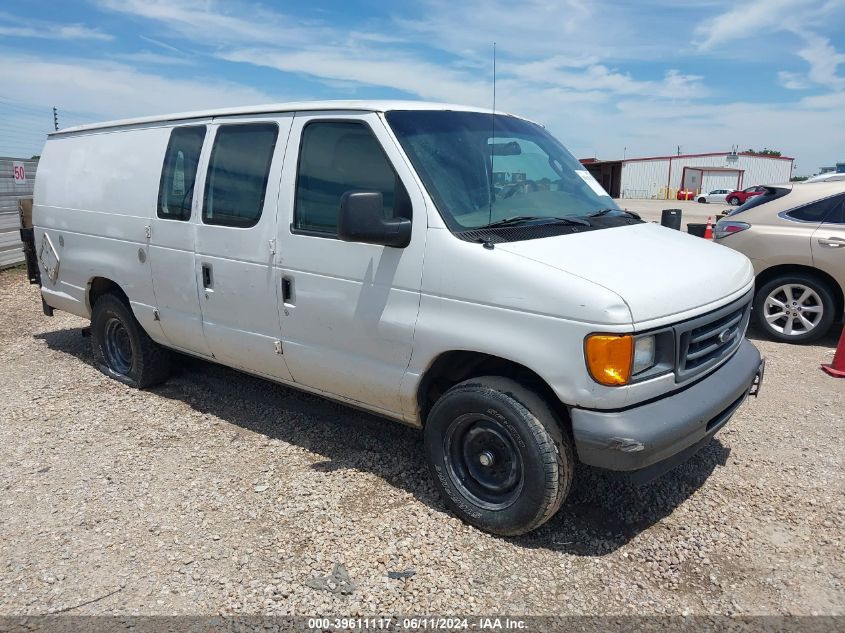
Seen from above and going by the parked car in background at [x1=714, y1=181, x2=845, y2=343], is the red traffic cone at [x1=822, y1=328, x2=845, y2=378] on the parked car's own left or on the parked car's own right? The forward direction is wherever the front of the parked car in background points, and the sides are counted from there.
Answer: on the parked car's own right

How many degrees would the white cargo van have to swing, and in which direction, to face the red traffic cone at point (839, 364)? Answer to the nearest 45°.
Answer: approximately 90° to its left

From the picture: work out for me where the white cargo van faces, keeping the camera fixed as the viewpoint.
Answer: facing the viewer and to the right of the viewer

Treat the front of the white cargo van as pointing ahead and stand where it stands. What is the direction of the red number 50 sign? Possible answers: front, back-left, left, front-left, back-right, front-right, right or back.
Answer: back

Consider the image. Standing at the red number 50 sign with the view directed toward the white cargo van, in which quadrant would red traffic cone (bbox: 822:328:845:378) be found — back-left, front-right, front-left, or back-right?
front-left

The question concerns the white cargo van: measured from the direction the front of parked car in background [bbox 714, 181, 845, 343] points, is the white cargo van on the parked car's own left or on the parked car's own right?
on the parked car's own right

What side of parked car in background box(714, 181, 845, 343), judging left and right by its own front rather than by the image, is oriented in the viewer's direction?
right

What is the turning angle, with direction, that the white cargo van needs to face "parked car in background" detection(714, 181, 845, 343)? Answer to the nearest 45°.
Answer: approximately 90° to its left

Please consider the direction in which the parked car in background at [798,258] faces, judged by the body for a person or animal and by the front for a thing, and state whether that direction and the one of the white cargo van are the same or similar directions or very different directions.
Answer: same or similar directions

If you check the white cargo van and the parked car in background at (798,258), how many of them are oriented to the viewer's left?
0

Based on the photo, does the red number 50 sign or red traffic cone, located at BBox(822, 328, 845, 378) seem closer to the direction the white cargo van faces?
the red traffic cone

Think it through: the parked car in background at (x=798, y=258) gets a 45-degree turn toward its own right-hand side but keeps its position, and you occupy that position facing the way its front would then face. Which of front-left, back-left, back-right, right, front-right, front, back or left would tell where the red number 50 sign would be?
back-right
